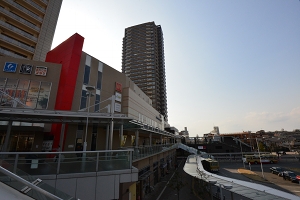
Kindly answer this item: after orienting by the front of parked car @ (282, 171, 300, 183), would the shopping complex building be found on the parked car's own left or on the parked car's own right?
on the parked car's own left

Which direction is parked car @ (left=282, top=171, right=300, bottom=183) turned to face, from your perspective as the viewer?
facing away from the viewer and to the left of the viewer

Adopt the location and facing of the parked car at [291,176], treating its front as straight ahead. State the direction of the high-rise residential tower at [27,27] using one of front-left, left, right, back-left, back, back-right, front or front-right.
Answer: left

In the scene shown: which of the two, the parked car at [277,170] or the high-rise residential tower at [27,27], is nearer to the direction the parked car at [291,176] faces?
the parked car

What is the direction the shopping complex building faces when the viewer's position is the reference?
facing the viewer and to the right of the viewer

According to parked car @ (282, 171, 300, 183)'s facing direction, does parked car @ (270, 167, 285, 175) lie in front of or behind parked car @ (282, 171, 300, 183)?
in front
